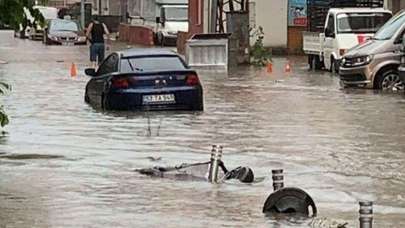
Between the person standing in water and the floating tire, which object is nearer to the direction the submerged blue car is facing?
the person standing in water

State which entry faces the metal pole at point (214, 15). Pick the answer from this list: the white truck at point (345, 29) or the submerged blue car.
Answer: the submerged blue car

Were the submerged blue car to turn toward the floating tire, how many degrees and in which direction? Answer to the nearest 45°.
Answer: approximately 180°

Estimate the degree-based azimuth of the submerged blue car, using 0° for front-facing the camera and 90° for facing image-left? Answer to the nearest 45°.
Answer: approximately 180°

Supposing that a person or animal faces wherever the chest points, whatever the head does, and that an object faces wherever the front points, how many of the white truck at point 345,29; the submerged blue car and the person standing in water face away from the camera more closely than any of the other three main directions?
2

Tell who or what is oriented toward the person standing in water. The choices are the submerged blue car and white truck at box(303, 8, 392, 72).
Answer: the submerged blue car

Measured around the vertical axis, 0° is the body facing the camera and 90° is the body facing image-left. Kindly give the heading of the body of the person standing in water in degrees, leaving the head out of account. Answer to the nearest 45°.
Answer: approximately 180°

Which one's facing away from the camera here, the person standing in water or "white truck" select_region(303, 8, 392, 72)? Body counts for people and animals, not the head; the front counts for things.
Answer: the person standing in water

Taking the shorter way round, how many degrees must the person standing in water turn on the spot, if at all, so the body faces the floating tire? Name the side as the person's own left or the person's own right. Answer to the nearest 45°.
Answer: approximately 180°

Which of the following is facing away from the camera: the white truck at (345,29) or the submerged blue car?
the submerged blue car

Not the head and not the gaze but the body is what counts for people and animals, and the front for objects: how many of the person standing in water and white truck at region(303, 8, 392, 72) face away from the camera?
1

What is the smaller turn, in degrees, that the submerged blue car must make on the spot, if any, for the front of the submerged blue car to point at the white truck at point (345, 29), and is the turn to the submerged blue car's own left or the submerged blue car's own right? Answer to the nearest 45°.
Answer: approximately 45° to the submerged blue car's own right

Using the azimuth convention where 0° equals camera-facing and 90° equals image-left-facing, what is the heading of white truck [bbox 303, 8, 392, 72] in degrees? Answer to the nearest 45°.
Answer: approximately 315°
